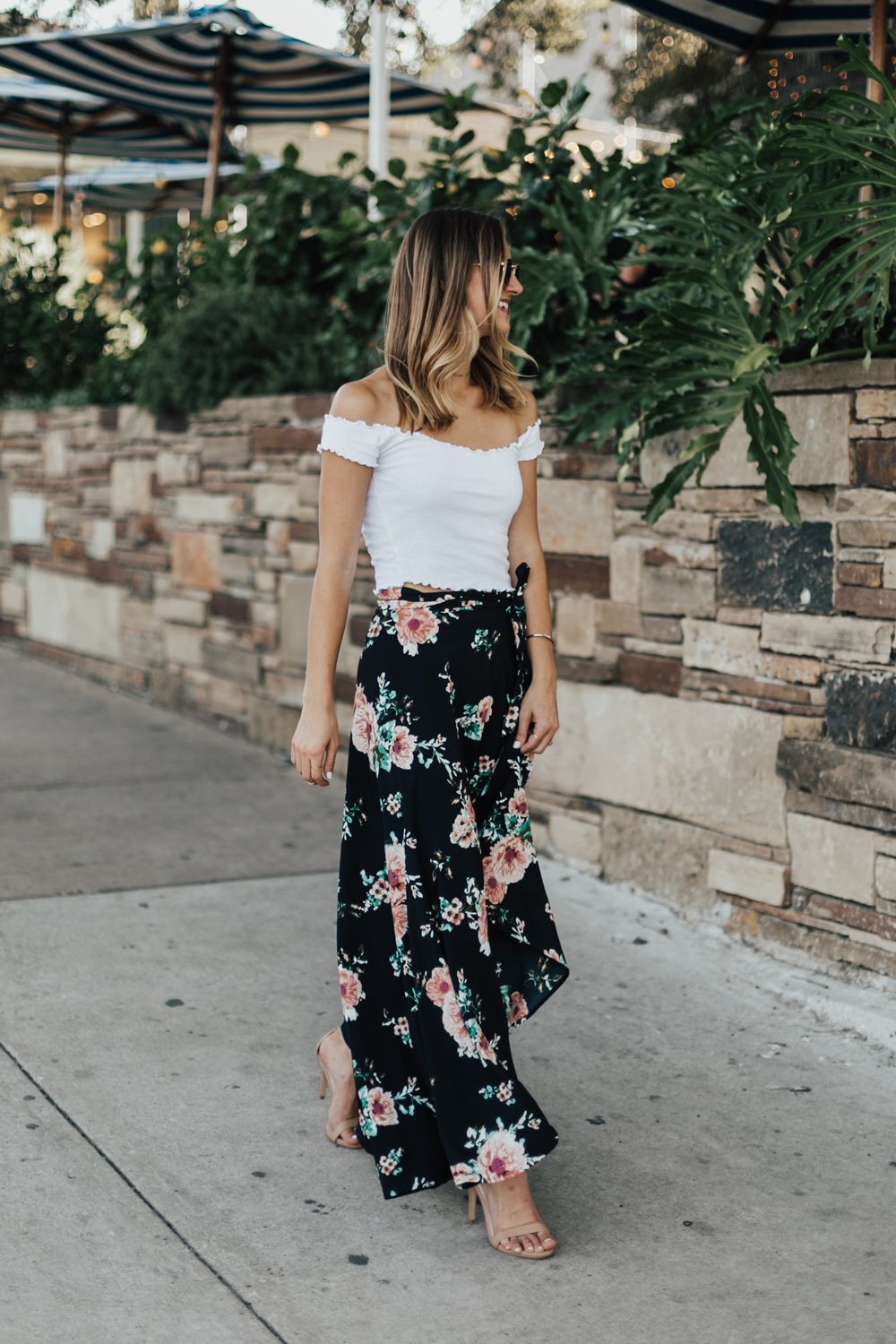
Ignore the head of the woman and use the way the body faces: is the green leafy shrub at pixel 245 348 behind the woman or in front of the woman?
behind

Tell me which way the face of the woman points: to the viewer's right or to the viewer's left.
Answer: to the viewer's right

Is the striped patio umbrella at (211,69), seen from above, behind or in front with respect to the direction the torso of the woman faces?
behind

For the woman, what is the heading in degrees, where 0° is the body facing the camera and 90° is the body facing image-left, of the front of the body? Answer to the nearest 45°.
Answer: approximately 315°
